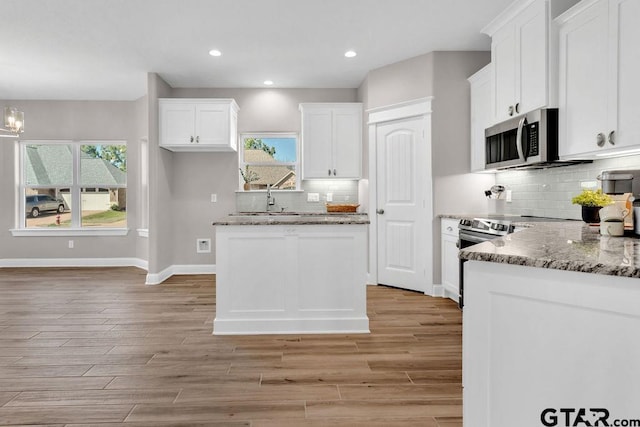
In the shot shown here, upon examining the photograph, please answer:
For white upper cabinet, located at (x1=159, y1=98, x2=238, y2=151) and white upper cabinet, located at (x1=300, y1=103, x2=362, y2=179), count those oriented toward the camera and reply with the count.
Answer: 2

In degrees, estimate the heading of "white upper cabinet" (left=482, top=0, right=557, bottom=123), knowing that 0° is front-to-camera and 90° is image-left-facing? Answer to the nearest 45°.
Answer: approximately 45°

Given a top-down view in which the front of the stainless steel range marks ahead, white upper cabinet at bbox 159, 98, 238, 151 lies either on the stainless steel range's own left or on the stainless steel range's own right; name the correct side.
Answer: on the stainless steel range's own right

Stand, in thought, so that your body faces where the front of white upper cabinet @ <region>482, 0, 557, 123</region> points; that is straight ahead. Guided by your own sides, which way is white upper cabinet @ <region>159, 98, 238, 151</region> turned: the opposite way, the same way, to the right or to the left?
to the left

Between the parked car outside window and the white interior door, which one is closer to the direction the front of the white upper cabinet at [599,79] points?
the parked car outside window

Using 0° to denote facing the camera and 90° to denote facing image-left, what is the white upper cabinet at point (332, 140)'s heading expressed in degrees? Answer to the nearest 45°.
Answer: approximately 0°

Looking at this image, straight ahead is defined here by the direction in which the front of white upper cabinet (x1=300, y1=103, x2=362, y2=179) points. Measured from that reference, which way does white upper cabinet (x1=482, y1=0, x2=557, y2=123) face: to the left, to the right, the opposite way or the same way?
to the right

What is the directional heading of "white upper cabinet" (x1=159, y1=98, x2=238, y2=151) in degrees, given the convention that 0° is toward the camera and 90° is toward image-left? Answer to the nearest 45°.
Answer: approximately 0°
